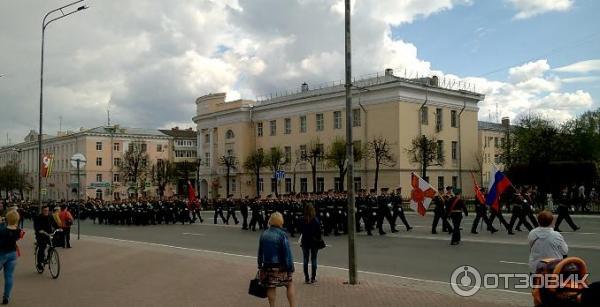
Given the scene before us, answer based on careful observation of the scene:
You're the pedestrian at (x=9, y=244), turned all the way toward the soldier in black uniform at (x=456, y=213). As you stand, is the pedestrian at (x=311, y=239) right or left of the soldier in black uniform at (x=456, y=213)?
right

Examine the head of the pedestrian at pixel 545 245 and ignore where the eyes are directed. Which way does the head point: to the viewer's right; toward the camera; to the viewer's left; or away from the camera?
away from the camera

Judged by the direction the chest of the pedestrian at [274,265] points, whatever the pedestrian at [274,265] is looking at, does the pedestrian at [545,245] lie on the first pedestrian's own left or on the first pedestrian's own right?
on the first pedestrian's own right

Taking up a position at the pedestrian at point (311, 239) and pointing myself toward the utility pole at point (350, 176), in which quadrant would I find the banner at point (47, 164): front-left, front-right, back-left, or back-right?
back-left

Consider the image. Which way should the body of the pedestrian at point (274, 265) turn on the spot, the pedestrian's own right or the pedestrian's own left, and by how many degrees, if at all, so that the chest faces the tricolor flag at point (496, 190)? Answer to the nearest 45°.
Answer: approximately 45° to the pedestrian's own right

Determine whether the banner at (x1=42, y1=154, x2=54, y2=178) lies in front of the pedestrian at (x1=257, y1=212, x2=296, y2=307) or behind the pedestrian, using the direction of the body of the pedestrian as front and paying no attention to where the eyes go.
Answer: in front

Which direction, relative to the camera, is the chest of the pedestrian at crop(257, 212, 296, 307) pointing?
away from the camera

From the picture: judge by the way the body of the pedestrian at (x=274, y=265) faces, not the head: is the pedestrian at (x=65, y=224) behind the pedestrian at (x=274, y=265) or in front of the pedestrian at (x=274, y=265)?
in front

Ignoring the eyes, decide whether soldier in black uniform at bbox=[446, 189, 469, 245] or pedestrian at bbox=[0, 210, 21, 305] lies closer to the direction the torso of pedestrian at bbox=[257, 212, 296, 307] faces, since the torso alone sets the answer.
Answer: the soldier in black uniform

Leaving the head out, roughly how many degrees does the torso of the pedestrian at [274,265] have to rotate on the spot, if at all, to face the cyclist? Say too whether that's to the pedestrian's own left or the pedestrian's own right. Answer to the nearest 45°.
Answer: approximately 45° to the pedestrian's own left

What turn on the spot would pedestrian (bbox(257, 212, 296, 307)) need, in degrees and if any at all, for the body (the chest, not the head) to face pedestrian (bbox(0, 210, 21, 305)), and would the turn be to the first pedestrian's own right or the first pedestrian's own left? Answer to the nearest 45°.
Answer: approximately 45° to the first pedestrian's own left

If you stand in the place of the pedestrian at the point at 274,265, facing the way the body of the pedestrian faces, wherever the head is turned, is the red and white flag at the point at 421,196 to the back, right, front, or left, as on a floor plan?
front
